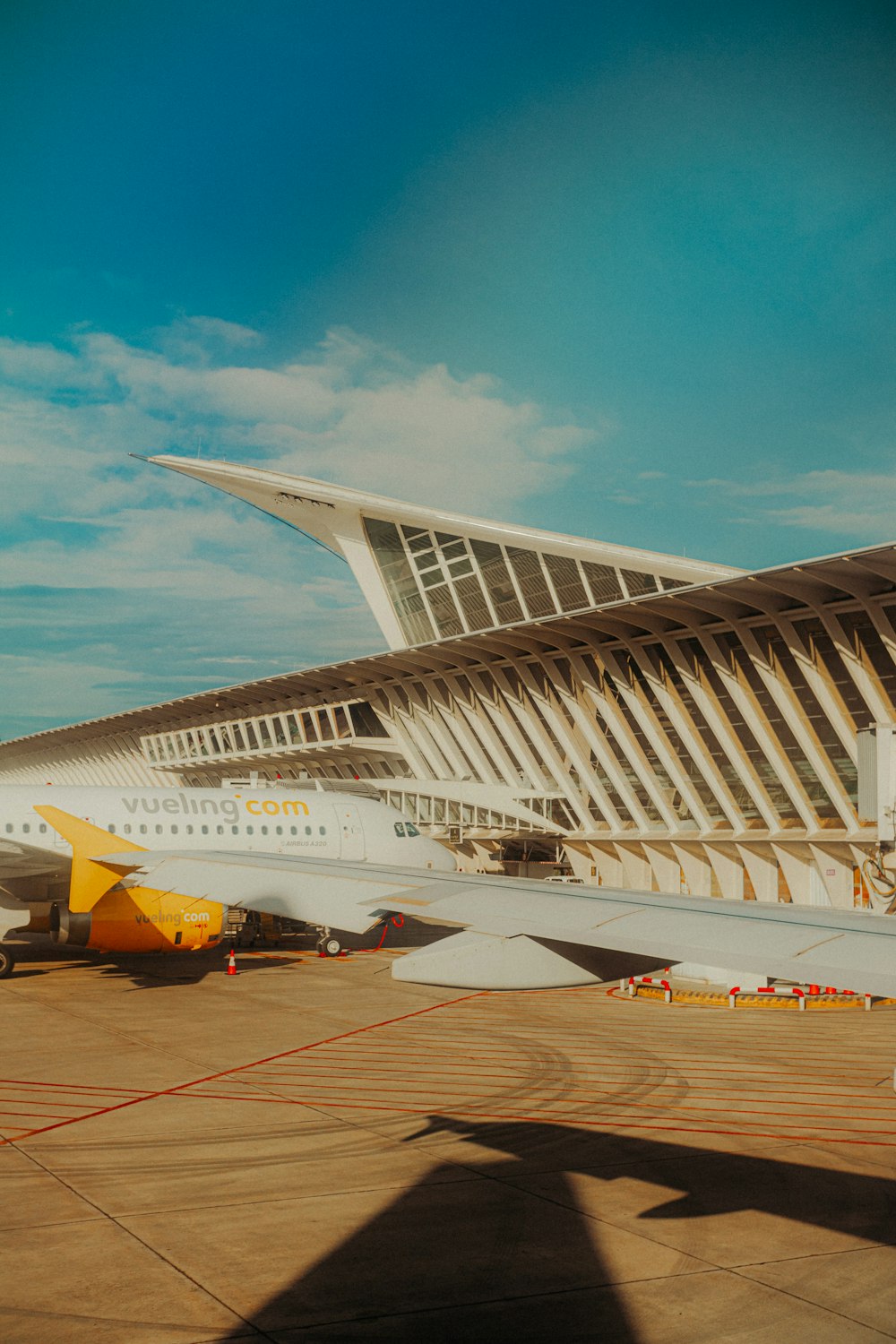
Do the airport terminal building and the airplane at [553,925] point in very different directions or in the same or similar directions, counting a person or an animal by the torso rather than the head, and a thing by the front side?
very different directions

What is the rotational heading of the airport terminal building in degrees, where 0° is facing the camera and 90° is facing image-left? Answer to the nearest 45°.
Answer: approximately 45°

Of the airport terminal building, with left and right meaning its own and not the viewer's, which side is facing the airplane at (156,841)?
front

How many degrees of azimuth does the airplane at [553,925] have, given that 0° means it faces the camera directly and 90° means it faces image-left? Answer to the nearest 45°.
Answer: approximately 225°
